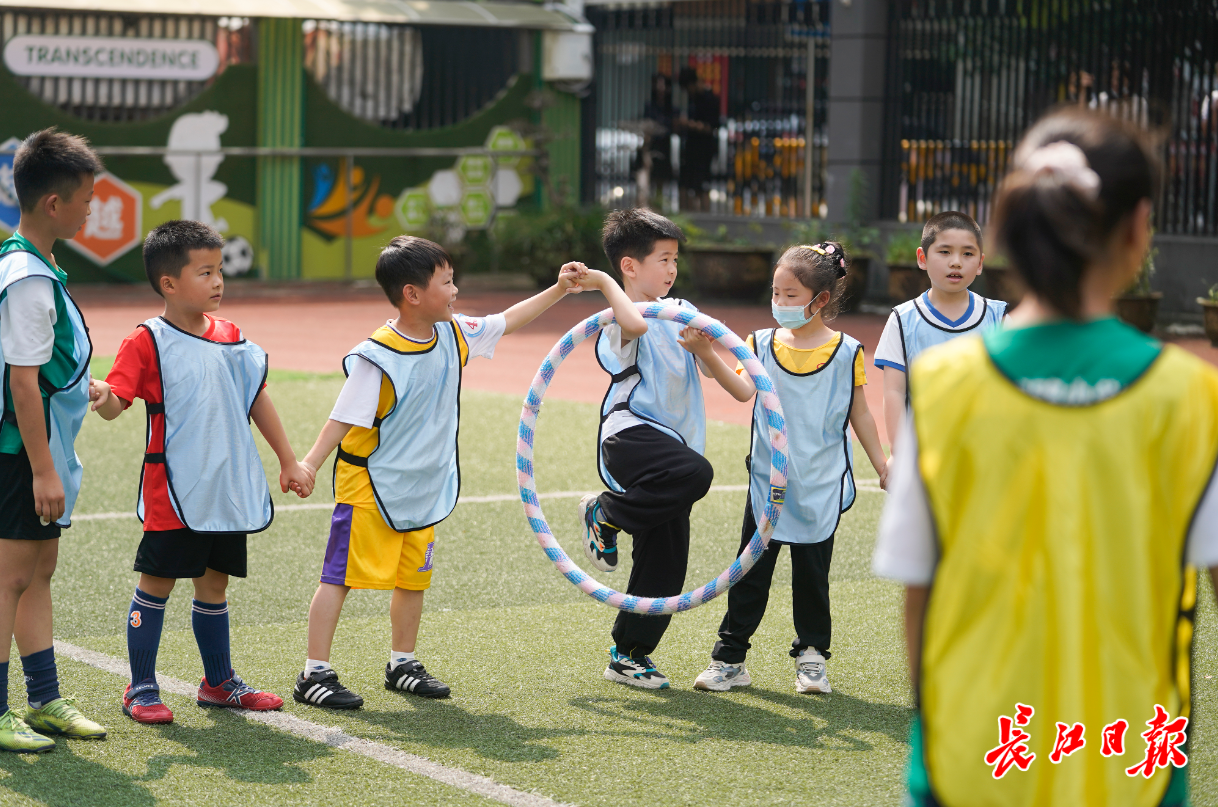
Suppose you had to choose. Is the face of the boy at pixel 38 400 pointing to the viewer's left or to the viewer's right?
to the viewer's right

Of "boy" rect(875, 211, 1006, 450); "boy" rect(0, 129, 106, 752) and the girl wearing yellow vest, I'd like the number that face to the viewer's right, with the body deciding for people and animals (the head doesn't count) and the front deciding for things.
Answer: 1

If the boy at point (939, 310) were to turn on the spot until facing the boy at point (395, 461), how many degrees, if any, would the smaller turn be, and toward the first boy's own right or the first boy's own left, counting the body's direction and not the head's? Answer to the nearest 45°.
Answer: approximately 45° to the first boy's own right

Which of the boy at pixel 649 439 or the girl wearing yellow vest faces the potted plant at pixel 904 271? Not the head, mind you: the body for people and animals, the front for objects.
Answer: the girl wearing yellow vest

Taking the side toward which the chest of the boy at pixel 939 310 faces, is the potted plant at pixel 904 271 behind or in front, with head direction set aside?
behind

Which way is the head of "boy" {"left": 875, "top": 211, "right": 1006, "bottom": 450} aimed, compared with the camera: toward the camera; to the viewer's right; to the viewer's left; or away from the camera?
toward the camera

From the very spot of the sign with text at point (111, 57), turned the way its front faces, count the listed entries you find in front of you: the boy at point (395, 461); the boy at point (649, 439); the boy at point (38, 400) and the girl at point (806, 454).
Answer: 4

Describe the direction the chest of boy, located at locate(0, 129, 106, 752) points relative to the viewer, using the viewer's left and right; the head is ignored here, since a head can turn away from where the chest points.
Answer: facing to the right of the viewer

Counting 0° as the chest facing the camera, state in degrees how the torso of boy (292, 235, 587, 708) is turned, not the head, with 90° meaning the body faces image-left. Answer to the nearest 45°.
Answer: approximately 315°

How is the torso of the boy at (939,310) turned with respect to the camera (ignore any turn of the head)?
toward the camera

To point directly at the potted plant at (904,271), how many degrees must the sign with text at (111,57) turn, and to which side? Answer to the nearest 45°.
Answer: approximately 45° to its left

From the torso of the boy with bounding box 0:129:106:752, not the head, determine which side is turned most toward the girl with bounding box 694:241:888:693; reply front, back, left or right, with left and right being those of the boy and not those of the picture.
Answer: front

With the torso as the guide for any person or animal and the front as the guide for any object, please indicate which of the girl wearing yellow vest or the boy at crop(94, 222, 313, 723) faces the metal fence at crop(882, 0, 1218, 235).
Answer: the girl wearing yellow vest

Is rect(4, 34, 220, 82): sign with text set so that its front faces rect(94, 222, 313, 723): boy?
yes

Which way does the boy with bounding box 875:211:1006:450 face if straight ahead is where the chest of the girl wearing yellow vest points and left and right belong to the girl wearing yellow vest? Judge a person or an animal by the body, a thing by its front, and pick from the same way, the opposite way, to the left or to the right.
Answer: the opposite way
